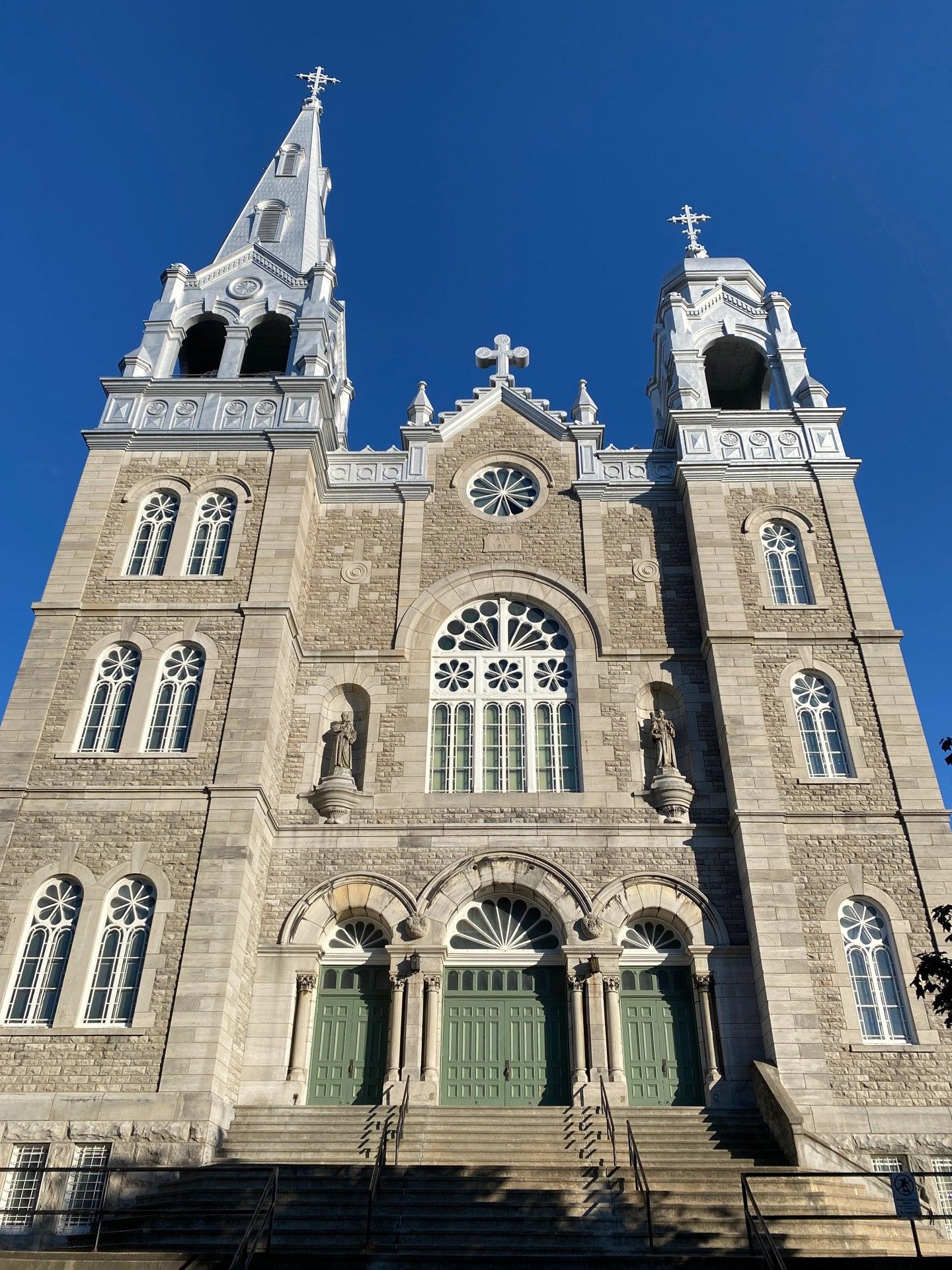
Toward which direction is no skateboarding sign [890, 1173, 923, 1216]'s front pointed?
toward the camera

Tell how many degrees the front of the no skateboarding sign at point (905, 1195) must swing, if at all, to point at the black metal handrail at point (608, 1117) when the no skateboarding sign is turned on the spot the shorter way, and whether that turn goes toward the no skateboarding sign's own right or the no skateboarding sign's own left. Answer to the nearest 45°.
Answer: approximately 135° to the no skateboarding sign's own right

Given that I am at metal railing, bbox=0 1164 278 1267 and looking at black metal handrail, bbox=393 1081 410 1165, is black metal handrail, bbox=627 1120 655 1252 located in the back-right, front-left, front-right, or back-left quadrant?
front-right

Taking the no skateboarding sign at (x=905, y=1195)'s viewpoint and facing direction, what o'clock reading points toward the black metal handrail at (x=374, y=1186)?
The black metal handrail is roughly at 3 o'clock from the no skateboarding sign.

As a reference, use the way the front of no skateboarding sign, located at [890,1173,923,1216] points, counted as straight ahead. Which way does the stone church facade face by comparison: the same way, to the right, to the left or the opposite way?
the same way

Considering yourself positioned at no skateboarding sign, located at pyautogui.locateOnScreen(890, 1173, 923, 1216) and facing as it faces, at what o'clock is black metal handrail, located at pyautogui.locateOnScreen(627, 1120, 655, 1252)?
The black metal handrail is roughly at 4 o'clock from the no skateboarding sign.

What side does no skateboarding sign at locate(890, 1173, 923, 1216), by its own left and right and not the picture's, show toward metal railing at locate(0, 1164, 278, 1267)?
right

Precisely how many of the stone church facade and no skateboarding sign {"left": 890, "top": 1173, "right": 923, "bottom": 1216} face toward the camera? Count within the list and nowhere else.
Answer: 2

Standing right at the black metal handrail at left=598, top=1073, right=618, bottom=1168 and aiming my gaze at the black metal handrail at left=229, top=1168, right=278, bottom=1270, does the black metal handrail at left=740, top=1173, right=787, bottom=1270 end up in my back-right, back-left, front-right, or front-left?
front-left
